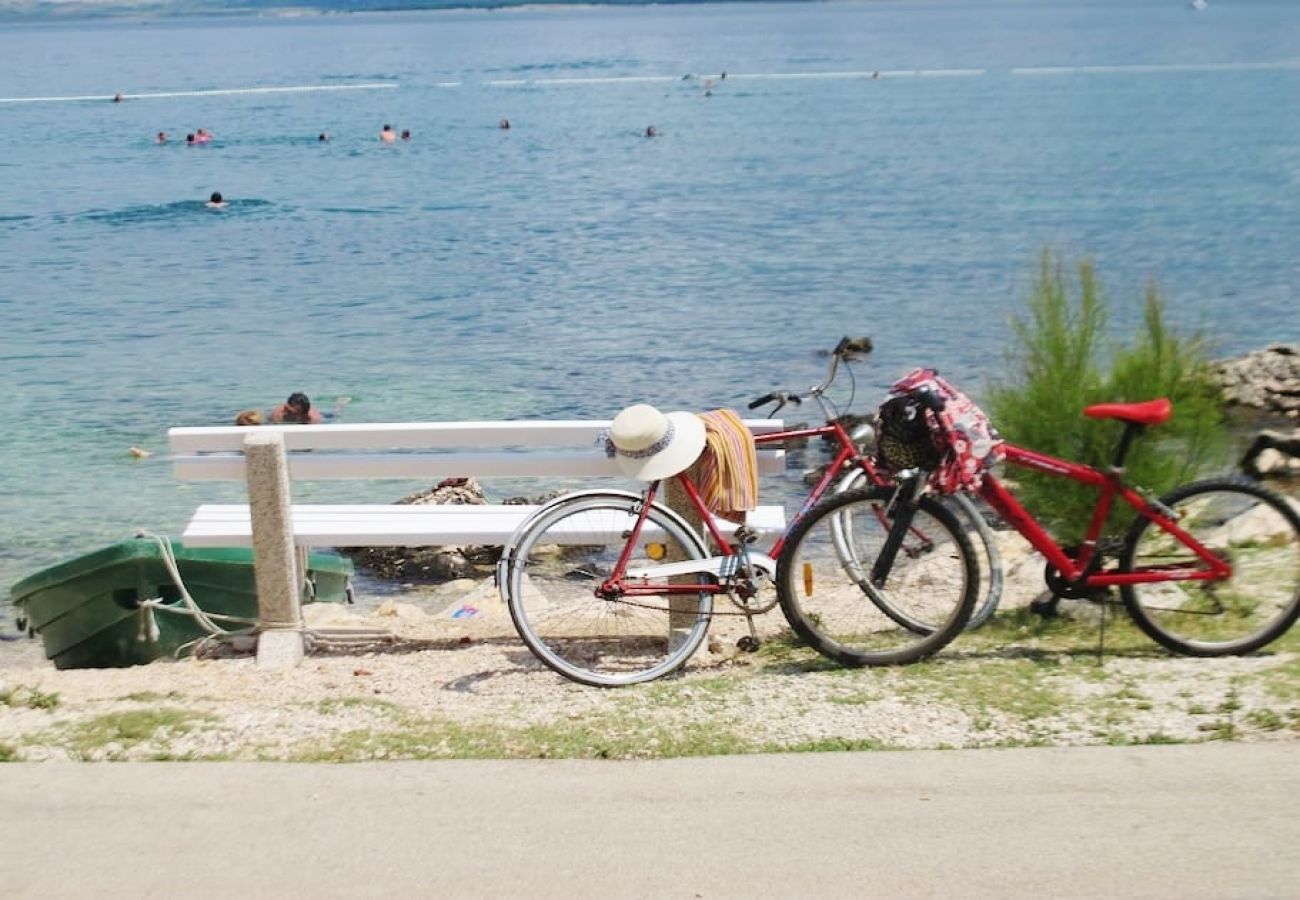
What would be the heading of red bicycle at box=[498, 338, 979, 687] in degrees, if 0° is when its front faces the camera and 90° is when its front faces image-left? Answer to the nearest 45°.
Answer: approximately 270°

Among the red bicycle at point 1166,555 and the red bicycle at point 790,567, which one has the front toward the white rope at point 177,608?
the red bicycle at point 1166,555

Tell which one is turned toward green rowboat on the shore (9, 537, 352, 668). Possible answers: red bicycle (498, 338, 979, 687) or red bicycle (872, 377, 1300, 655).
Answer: red bicycle (872, 377, 1300, 655)

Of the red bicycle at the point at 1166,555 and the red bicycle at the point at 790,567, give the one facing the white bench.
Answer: the red bicycle at the point at 1166,555

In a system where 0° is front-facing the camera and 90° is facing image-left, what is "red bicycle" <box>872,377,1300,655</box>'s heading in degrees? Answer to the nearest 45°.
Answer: approximately 90°

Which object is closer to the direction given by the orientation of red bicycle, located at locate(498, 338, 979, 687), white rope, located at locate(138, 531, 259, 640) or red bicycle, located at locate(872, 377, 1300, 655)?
the red bicycle

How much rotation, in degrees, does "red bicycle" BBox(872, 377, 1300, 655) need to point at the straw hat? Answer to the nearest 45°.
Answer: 0° — it already faces it

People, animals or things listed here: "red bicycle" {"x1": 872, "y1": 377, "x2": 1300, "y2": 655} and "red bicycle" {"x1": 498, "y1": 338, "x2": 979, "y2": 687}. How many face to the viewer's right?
1

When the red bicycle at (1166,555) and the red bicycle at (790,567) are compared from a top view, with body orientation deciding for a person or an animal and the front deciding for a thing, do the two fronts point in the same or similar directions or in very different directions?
very different directions
